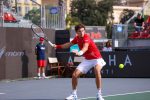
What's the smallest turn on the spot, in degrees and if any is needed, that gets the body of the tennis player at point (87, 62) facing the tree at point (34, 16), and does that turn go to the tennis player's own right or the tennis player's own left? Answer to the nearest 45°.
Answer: approximately 135° to the tennis player's own right

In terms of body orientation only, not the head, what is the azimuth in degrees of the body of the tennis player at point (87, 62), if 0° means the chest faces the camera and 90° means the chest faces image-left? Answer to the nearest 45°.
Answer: approximately 45°
